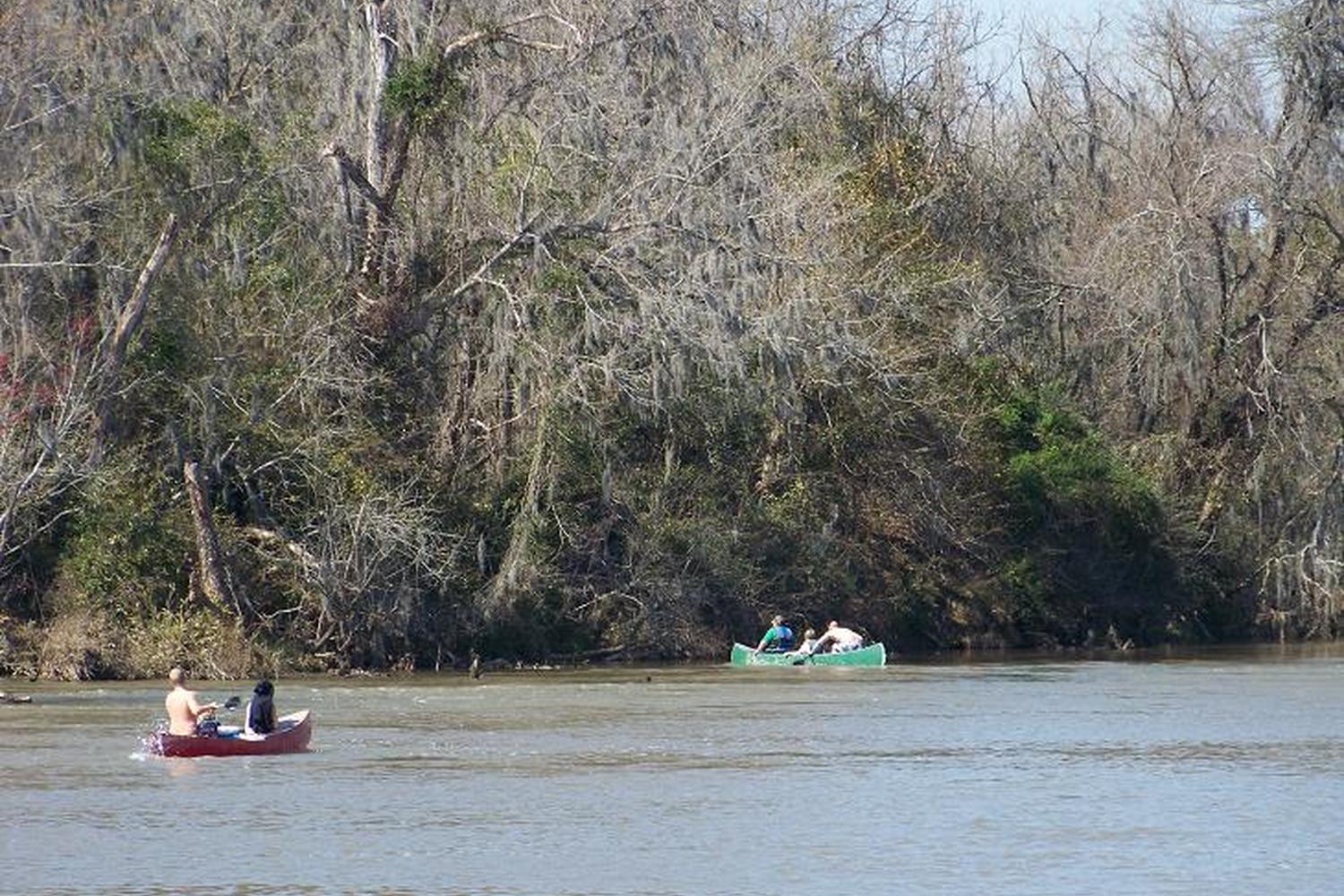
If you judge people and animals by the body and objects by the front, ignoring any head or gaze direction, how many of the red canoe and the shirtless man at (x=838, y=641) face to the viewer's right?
1

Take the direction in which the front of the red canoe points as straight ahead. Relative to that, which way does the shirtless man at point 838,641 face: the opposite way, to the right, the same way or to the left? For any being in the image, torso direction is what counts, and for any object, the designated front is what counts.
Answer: the opposite way

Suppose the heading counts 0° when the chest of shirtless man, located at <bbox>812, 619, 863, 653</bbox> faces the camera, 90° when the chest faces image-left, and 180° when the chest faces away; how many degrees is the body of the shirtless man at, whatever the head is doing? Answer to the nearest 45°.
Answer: approximately 90°

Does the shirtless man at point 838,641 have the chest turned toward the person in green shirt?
yes

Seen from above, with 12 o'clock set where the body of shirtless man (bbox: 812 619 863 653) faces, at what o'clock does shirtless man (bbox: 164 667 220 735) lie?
shirtless man (bbox: 164 667 220 735) is roughly at 10 o'clock from shirtless man (bbox: 812 619 863 653).

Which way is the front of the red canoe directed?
to the viewer's right
